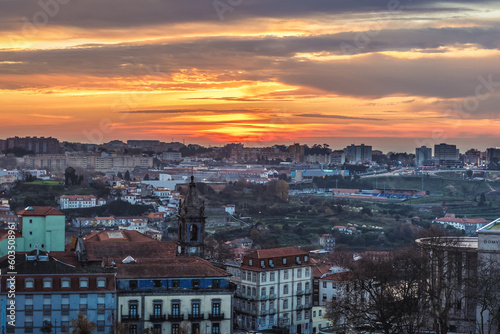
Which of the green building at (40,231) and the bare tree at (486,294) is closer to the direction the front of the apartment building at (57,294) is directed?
the bare tree

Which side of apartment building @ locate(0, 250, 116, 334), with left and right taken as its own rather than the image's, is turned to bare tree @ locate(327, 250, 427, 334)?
left

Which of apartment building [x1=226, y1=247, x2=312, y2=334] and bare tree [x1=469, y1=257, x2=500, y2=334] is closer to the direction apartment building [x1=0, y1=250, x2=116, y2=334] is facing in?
the bare tree

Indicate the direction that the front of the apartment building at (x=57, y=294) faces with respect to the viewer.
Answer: facing the viewer

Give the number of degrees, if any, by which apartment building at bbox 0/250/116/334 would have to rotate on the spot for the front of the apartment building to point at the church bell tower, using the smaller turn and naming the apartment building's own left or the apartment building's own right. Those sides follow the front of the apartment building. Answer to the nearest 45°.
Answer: approximately 135° to the apartment building's own left

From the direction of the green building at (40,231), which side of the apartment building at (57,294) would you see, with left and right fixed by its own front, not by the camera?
back

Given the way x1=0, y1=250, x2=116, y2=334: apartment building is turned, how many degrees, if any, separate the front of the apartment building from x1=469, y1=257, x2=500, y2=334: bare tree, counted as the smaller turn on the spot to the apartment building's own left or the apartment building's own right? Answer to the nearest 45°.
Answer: approximately 90° to the apartment building's own left

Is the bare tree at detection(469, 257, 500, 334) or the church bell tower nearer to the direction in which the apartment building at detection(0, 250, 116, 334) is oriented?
the bare tree
